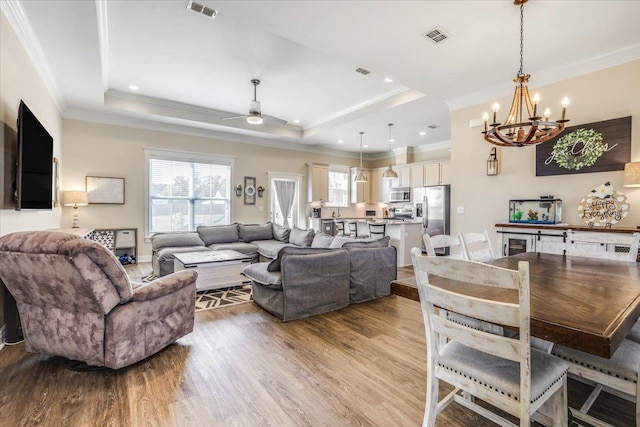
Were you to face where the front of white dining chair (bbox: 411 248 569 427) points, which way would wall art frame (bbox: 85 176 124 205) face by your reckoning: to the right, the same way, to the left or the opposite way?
to the right

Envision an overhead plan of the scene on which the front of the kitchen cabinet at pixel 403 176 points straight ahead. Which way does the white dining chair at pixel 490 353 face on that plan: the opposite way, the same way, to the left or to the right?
the opposite way

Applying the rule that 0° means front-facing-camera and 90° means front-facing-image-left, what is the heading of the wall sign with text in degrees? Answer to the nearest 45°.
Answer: approximately 45°

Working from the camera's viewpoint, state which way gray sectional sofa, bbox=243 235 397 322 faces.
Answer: facing away from the viewer and to the left of the viewer

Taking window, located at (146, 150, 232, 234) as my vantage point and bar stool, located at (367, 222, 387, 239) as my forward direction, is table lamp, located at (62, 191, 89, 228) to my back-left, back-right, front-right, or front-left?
back-right

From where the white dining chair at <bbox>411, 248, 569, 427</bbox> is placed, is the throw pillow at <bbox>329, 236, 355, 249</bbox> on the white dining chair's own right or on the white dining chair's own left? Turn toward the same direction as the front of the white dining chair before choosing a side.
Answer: on the white dining chair's own left

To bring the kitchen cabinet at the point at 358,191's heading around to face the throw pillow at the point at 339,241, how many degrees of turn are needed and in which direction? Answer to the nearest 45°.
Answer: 0° — it already faces it
